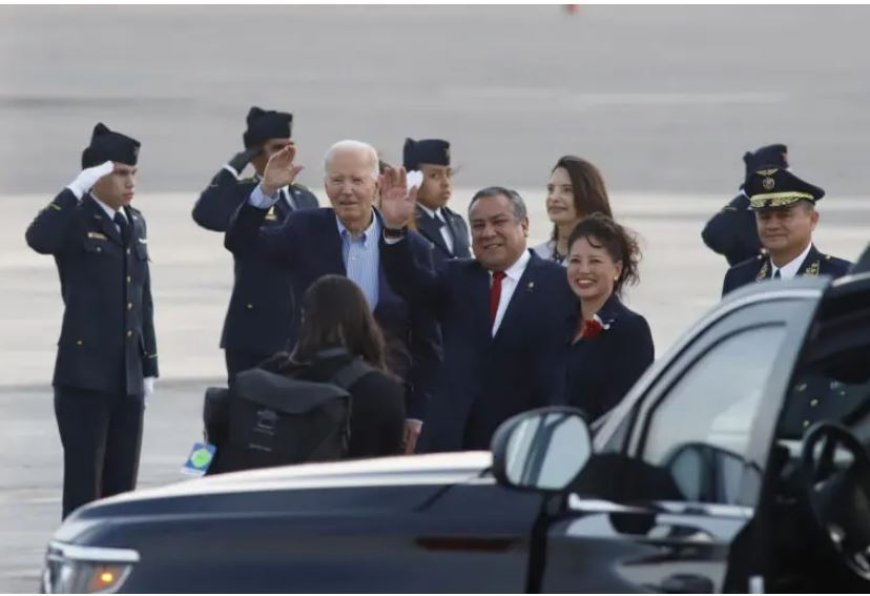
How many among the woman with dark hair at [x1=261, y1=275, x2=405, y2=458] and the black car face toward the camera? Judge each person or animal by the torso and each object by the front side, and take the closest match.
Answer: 0

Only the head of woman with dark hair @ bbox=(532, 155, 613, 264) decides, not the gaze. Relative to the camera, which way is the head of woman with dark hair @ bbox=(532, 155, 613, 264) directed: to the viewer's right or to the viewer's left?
to the viewer's left

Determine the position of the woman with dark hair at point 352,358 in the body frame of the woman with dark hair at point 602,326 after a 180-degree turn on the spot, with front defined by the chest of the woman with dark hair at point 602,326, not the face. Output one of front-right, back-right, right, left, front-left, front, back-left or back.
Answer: back

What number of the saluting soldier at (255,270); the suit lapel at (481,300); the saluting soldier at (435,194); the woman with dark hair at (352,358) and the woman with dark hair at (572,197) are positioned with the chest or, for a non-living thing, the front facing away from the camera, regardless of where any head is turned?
1

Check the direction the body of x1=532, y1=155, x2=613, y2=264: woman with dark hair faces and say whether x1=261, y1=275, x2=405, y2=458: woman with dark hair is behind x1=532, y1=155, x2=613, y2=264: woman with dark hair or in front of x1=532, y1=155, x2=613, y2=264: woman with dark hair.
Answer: in front

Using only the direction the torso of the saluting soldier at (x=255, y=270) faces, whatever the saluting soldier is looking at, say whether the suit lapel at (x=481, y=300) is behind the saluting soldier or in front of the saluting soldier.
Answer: in front

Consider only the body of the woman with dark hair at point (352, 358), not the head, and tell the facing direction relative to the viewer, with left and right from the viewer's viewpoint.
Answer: facing away from the viewer

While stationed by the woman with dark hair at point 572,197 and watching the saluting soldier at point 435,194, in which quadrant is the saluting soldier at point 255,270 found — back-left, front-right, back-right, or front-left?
front-left

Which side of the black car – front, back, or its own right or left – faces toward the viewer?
left

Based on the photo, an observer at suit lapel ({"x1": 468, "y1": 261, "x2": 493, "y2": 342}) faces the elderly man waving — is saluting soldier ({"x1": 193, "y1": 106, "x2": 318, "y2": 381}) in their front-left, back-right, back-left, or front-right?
front-right

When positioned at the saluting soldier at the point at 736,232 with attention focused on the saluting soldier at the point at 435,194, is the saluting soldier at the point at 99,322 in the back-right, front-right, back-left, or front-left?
front-left

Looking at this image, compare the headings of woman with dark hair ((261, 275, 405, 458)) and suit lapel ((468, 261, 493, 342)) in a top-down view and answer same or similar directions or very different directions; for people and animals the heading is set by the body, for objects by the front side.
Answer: very different directions

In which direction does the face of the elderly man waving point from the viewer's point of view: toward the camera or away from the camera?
toward the camera

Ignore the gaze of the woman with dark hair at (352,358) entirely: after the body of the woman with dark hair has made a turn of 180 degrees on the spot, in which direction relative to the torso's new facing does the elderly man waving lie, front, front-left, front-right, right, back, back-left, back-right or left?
back

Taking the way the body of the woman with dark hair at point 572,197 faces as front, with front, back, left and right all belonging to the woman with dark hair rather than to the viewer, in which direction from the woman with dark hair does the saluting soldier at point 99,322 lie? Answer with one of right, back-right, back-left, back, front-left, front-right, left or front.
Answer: front-right

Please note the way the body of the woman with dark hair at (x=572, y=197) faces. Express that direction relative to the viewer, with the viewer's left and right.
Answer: facing the viewer and to the left of the viewer
